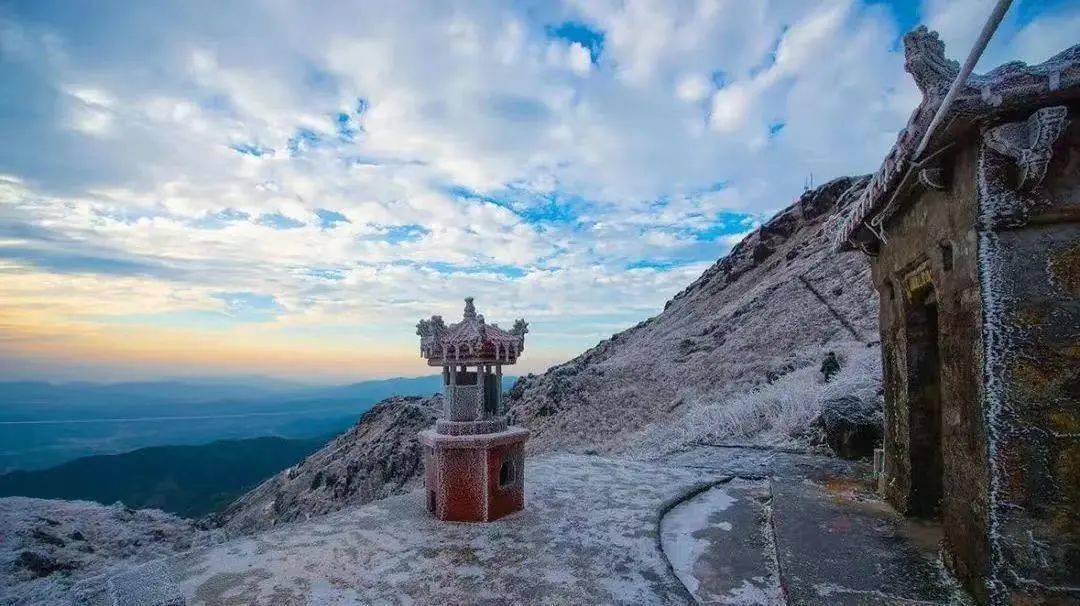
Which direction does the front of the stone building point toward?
to the viewer's left

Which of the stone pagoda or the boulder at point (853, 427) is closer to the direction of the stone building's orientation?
the stone pagoda

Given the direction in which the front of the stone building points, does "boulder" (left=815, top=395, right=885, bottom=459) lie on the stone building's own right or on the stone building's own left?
on the stone building's own right
